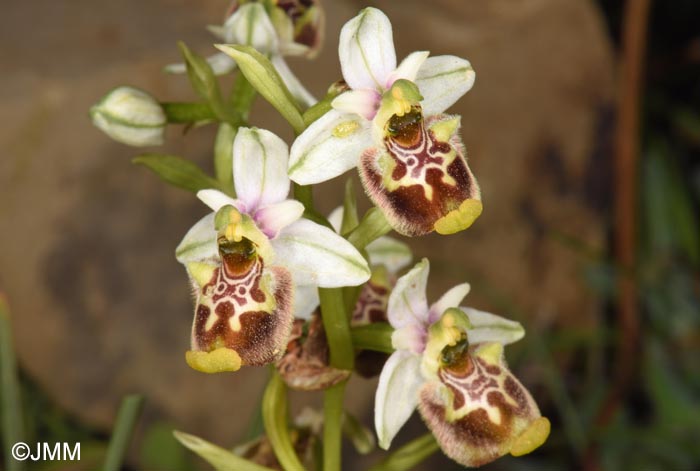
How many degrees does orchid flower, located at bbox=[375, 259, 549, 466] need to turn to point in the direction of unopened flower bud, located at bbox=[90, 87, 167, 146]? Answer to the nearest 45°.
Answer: approximately 135° to its right

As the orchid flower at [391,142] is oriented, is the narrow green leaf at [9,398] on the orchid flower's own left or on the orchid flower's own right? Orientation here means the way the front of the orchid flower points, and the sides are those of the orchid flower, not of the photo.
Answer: on the orchid flower's own right

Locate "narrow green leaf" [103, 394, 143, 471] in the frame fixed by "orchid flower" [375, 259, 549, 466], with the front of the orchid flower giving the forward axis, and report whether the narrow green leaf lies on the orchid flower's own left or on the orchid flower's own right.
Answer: on the orchid flower's own right

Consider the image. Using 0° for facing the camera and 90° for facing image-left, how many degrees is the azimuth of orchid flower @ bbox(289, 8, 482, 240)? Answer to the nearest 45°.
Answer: approximately 315°

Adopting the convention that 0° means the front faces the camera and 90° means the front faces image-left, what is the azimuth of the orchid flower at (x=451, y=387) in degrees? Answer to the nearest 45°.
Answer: approximately 315°

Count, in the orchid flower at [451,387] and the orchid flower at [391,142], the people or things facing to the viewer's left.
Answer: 0

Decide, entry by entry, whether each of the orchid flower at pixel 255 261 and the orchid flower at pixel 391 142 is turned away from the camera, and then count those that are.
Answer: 0
